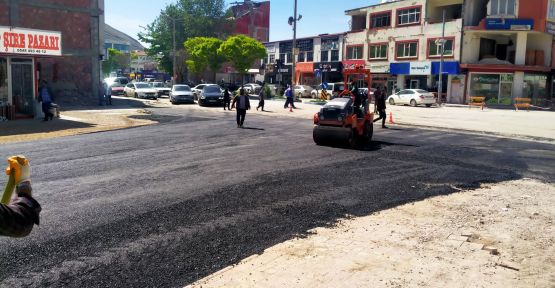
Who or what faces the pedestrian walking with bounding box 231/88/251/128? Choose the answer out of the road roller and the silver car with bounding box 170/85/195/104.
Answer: the silver car

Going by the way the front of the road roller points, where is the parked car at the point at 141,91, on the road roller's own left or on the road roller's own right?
on the road roller's own right

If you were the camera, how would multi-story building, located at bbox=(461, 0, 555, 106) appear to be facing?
facing the viewer

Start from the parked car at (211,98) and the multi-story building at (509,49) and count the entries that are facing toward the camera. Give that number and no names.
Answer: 2

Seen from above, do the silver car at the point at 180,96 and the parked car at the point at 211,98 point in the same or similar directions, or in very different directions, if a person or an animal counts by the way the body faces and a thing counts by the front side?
same or similar directions

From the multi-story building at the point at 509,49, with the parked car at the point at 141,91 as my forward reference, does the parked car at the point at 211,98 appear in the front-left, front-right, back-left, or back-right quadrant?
front-left

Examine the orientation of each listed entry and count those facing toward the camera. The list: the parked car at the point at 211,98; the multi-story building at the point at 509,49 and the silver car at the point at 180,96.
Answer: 3

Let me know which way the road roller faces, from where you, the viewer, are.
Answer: facing the viewer and to the left of the viewer

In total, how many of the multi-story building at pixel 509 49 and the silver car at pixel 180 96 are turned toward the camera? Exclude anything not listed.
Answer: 2

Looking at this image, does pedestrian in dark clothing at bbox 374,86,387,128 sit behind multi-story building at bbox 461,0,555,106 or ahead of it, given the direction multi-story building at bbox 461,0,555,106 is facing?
ahead

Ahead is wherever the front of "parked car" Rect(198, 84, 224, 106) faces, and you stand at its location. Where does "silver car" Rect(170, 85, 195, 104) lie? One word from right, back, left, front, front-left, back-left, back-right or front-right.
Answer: back-right

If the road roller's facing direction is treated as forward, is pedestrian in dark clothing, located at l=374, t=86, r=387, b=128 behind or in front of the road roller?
behind

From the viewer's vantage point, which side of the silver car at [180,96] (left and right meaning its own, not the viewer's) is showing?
front

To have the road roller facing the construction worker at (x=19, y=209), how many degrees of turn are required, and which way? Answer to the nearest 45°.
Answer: approximately 45° to its left

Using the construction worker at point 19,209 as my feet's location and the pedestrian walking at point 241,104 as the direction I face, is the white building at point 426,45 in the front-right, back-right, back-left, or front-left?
front-right

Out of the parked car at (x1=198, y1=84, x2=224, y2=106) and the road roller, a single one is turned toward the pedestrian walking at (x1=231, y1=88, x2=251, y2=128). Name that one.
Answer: the parked car

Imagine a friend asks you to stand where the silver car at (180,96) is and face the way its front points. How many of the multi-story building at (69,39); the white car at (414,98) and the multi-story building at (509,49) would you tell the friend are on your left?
2
